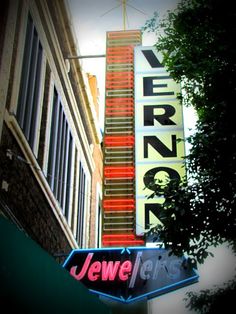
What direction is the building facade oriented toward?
to the viewer's right

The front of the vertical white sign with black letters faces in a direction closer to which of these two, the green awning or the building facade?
the green awning

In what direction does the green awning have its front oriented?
to the viewer's right

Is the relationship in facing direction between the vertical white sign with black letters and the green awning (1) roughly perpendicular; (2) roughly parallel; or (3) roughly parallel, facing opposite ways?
roughly perpendicular
